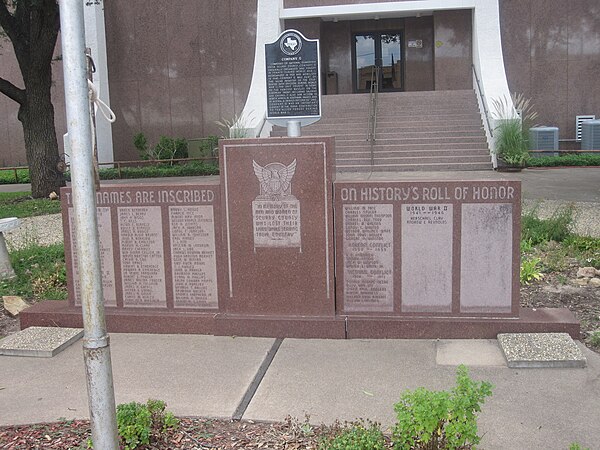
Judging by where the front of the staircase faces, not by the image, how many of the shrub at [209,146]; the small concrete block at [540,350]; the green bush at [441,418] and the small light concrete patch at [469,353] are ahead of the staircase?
3

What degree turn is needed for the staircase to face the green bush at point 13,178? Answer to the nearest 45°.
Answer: approximately 90° to its right

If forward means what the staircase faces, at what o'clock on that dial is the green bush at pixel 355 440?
The green bush is roughly at 12 o'clock from the staircase.

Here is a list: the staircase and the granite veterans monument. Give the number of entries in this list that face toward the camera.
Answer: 2

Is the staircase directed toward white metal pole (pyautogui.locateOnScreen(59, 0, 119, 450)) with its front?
yes

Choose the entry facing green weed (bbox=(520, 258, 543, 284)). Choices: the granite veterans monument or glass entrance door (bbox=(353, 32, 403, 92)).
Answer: the glass entrance door

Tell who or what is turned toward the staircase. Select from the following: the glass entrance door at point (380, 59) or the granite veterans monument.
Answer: the glass entrance door

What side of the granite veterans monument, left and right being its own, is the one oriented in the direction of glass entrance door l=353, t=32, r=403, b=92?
back

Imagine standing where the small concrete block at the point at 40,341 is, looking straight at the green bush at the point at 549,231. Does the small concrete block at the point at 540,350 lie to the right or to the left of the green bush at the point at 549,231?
right

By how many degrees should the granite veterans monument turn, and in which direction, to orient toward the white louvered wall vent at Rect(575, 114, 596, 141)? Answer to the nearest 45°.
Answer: approximately 135° to its left

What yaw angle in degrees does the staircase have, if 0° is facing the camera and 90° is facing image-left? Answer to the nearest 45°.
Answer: approximately 0°

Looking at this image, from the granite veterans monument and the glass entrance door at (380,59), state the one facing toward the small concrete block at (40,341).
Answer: the glass entrance door

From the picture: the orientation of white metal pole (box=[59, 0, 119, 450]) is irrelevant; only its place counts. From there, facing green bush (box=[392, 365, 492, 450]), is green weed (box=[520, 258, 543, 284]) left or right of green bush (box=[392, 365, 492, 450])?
left

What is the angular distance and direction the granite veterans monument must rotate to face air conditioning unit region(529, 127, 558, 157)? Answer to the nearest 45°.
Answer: approximately 135° to its left

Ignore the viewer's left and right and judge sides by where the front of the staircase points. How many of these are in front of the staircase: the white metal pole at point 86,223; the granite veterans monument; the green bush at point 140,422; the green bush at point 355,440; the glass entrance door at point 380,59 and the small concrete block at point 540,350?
5

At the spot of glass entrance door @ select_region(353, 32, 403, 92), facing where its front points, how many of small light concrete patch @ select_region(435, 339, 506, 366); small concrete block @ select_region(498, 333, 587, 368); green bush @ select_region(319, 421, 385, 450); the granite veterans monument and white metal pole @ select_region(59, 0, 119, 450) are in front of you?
5

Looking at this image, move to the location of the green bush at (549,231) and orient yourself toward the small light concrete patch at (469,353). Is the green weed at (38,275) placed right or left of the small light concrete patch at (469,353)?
right
